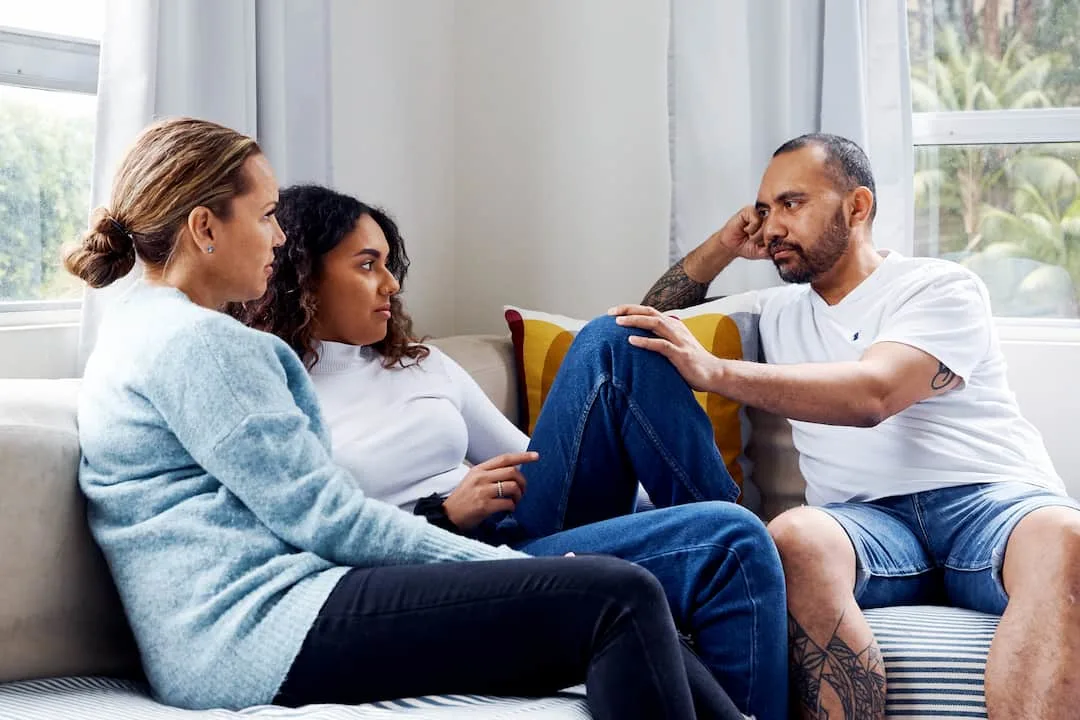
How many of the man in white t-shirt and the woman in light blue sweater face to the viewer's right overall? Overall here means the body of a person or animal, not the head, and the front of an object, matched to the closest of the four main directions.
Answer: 1

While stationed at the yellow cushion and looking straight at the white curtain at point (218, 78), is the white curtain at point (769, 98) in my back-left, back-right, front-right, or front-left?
back-right

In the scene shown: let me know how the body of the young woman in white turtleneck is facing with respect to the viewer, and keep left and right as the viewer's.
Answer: facing the viewer and to the right of the viewer

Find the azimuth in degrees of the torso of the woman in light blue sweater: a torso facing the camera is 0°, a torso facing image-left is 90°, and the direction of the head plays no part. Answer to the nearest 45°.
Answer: approximately 270°

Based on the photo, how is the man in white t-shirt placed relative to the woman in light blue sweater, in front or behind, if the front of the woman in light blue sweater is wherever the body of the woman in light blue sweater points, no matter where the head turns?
in front

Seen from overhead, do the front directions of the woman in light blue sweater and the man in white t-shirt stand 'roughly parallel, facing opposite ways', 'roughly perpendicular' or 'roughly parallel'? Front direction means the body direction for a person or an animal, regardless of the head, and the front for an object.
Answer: roughly parallel, facing opposite ways

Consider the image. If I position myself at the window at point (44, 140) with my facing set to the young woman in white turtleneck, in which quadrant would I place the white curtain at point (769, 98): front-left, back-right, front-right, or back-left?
front-left

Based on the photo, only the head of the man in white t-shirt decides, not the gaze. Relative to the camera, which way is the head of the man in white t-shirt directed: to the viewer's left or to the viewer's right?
to the viewer's left

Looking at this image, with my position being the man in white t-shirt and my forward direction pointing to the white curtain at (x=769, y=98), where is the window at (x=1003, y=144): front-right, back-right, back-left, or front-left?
front-right

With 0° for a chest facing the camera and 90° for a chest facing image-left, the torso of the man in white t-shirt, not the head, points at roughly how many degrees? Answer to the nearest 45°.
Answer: approximately 45°

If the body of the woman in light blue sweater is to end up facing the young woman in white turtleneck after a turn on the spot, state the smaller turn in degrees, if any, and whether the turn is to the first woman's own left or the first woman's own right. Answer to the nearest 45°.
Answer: approximately 45° to the first woman's own left

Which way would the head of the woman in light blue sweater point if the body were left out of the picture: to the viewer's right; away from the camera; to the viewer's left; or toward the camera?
to the viewer's right

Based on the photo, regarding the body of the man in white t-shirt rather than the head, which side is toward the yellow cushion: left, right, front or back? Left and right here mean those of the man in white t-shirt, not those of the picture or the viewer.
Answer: right
